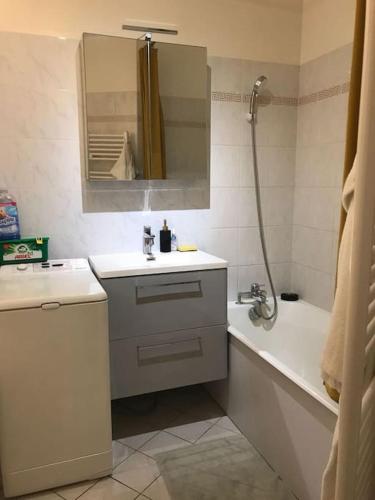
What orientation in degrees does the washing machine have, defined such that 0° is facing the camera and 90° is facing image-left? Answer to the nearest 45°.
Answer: approximately 0°

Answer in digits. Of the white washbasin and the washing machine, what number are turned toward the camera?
2

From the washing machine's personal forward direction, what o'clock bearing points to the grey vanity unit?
The grey vanity unit is roughly at 8 o'clock from the washing machine.

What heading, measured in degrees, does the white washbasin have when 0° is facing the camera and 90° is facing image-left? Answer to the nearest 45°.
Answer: approximately 0°

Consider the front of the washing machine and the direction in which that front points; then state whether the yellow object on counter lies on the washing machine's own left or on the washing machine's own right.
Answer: on the washing machine's own left

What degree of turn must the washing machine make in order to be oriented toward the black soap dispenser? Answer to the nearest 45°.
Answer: approximately 135° to its left

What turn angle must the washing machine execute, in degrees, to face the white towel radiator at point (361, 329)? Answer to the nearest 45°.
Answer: approximately 45° to its left
